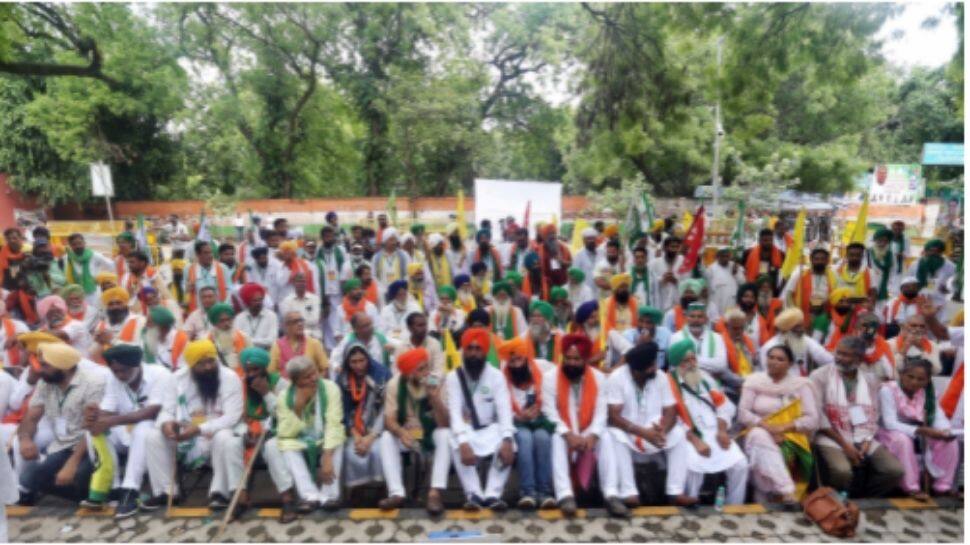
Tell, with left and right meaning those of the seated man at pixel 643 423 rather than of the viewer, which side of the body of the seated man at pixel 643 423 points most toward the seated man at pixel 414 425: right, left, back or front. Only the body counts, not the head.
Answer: right

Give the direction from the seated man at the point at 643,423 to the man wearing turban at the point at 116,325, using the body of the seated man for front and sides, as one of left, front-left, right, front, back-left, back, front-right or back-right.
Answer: right

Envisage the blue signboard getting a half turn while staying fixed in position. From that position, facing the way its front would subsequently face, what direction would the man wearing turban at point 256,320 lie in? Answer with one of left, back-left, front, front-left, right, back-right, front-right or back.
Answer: back

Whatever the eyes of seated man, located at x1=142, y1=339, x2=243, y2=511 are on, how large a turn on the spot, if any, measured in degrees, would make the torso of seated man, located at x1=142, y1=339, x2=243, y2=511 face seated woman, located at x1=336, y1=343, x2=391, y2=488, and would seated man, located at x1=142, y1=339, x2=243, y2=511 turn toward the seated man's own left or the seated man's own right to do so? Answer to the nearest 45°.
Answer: approximately 90° to the seated man's own left

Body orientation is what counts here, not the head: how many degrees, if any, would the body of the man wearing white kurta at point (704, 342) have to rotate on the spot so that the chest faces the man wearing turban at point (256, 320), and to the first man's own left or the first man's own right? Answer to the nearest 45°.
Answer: approximately 90° to the first man's own right

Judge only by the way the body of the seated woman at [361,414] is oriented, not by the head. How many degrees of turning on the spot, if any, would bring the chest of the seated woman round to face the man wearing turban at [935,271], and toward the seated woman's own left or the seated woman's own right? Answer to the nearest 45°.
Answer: approximately 90° to the seated woman's own left

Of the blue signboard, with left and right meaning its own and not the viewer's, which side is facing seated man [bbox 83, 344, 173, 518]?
front

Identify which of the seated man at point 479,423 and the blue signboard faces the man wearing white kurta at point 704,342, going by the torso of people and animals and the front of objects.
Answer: the blue signboard

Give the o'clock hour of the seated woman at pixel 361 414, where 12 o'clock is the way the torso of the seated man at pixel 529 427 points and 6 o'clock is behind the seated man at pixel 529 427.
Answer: the seated woman at pixel 361 414 is roughly at 3 o'clock from the seated man at pixel 529 427.

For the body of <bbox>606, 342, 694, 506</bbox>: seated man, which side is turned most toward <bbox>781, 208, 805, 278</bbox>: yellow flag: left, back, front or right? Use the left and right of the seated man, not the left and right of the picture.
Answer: back

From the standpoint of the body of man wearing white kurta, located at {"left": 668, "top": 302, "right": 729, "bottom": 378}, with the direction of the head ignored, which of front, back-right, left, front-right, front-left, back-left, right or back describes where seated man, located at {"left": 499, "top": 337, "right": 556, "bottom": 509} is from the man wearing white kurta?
front-right
